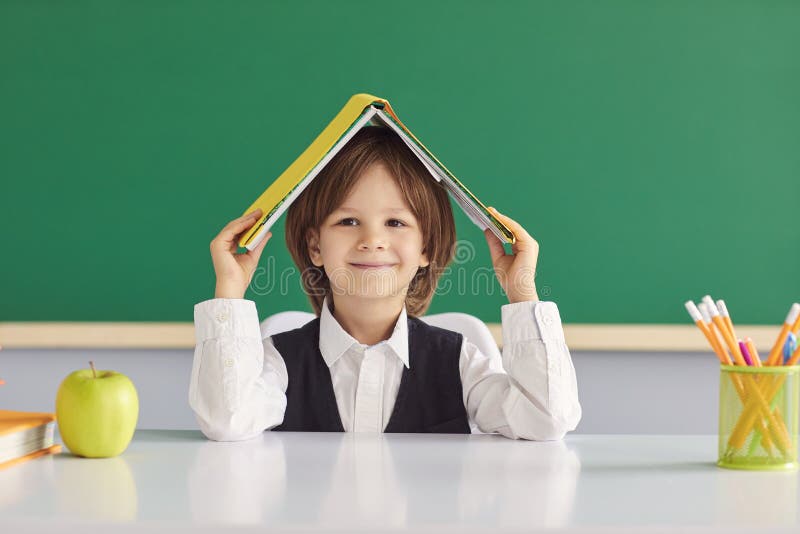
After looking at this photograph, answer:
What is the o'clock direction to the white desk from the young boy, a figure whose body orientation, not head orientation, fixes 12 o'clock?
The white desk is roughly at 12 o'clock from the young boy.

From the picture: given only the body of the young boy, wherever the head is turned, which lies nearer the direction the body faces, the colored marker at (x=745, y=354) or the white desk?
the white desk

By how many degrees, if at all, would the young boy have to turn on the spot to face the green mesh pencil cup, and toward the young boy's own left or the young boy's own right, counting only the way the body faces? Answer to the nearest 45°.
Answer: approximately 45° to the young boy's own left

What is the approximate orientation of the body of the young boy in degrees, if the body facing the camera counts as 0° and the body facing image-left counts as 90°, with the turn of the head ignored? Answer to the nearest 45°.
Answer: approximately 0°
